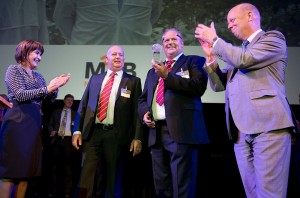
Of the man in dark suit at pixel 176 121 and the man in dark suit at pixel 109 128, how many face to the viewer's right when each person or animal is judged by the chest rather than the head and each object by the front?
0

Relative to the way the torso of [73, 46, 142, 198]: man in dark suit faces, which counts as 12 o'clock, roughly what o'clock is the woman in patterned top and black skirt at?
The woman in patterned top and black skirt is roughly at 2 o'clock from the man in dark suit.

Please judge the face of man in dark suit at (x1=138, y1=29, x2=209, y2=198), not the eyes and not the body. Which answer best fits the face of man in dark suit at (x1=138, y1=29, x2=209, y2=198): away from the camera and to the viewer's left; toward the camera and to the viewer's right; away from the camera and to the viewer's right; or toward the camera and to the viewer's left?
toward the camera and to the viewer's left

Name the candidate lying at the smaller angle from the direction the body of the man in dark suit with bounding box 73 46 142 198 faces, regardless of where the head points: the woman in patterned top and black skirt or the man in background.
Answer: the woman in patterned top and black skirt

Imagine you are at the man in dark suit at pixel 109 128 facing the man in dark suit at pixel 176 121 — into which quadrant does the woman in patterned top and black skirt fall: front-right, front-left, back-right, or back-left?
back-right

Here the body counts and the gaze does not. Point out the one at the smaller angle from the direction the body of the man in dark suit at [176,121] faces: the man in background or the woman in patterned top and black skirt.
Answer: the woman in patterned top and black skirt

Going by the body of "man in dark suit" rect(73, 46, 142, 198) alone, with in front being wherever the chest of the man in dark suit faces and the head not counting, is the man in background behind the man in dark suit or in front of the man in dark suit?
behind

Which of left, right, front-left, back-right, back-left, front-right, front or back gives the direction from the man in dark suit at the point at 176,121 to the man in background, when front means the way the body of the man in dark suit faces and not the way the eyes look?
right
